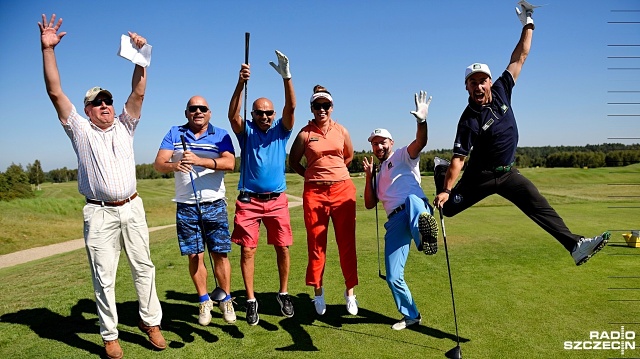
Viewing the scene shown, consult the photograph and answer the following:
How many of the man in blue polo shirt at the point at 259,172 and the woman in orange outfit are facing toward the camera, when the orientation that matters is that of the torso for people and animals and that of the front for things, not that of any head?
2

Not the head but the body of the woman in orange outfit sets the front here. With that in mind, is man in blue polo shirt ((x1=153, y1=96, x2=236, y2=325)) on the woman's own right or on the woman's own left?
on the woman's own right

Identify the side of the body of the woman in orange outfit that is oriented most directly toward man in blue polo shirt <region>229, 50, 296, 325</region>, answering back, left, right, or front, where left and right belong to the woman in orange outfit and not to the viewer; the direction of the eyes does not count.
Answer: right

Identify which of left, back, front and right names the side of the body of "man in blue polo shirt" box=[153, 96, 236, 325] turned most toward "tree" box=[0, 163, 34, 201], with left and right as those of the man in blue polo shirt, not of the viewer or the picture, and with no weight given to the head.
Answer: back

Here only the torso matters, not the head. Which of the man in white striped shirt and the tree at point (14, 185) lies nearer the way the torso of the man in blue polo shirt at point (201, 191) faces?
the man in white striped shirt

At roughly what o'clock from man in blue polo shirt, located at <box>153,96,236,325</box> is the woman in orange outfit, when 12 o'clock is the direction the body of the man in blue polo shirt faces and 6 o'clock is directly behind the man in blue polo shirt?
The woman in orange outfit is roughly at 9 o'clock from the man in blue polo shirt.

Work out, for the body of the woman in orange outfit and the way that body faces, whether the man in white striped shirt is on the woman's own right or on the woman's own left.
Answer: on the woman's own right

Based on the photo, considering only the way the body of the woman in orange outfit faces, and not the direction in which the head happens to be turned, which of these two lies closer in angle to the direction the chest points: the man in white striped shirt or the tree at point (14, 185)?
the man in white striped shirt

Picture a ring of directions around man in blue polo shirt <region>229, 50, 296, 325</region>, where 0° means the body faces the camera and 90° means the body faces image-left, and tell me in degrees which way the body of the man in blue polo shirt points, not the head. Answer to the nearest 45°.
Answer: approximately 0°
